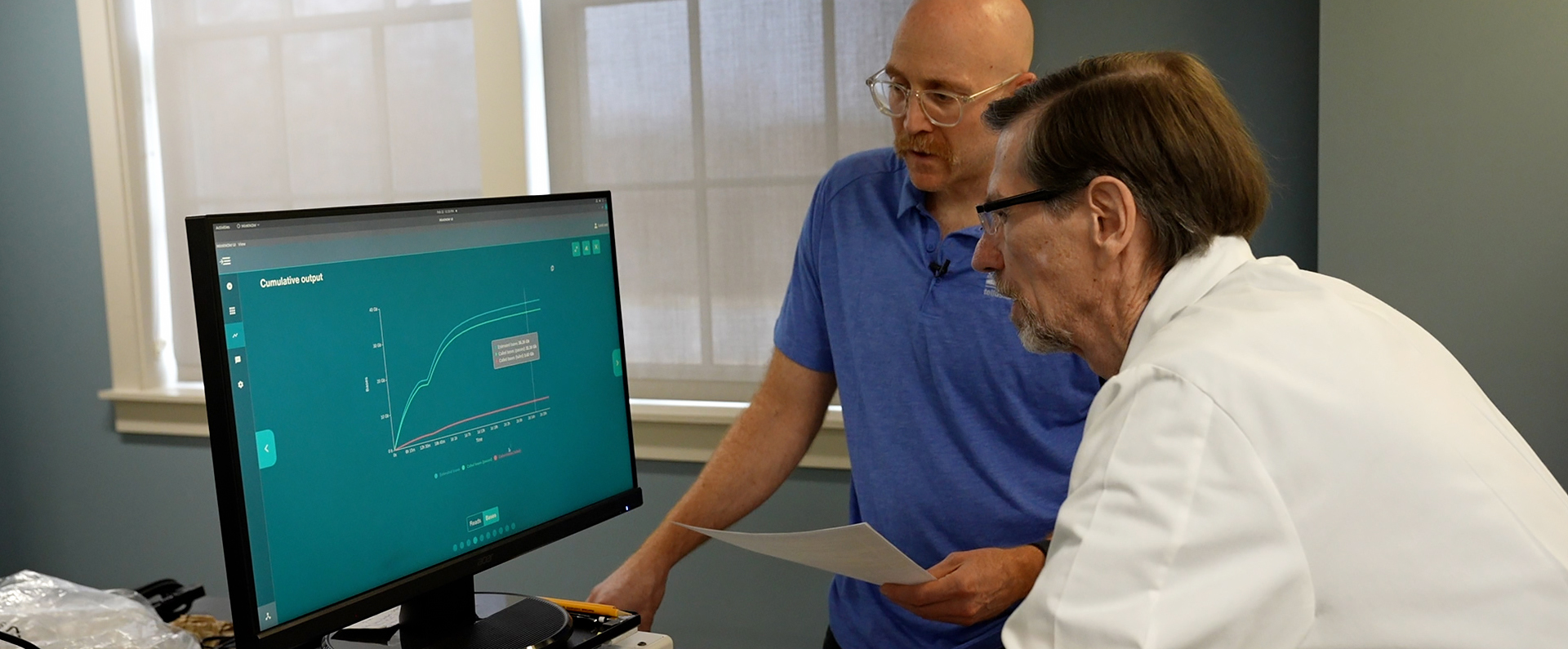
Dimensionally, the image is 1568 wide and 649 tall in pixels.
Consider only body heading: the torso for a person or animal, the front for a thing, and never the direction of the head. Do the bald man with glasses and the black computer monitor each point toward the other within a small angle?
no

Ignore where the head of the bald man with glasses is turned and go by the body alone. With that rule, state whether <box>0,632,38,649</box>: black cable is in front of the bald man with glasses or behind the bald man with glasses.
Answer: in front

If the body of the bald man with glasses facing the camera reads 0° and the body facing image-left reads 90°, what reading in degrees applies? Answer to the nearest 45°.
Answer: approximately 45°

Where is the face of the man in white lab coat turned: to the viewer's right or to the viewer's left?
to the viewer's left

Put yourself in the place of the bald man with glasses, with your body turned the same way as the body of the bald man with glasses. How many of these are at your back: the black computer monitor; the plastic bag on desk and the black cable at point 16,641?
0

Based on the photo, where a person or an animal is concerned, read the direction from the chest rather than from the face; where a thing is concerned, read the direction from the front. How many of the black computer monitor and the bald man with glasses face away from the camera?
0

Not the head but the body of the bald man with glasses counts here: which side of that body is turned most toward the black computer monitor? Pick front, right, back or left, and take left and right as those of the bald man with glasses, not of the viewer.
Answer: front

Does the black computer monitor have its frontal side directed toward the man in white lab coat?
yes

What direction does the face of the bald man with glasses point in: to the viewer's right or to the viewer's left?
to the viewer's left

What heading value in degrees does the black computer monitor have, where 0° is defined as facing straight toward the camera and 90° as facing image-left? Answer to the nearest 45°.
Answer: approximately 315°

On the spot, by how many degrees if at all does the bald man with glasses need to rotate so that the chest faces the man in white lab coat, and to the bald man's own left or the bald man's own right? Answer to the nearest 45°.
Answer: approximately 45° to the bald man's own left
